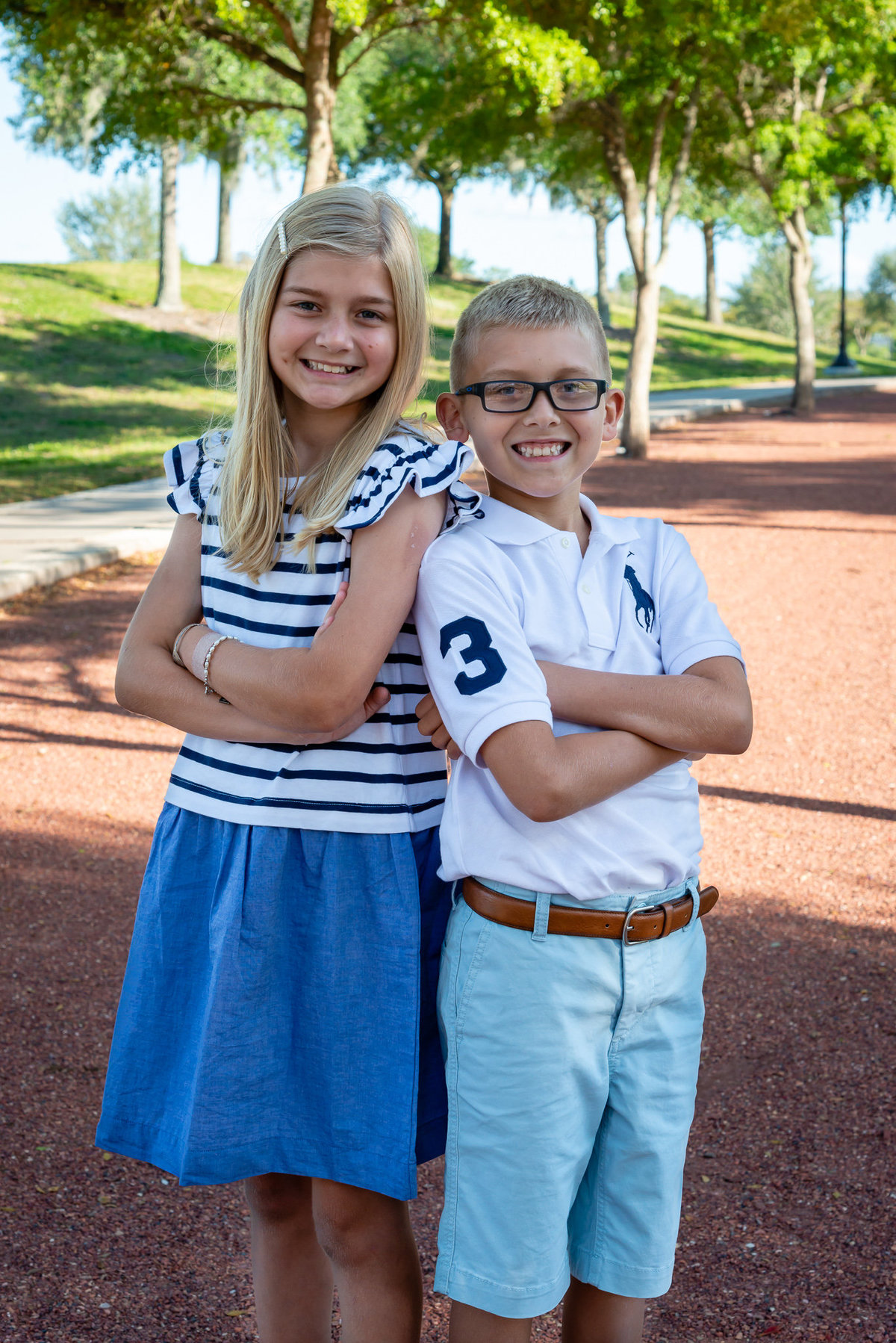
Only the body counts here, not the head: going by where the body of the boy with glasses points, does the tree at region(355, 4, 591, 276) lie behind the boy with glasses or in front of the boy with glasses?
behind

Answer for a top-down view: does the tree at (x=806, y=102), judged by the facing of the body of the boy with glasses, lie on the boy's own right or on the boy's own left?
on the boy's own left

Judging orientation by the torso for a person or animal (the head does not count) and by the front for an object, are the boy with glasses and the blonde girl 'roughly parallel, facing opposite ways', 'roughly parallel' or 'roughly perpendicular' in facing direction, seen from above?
roughly perpendicular

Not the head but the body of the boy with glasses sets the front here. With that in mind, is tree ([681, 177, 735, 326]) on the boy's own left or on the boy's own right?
on the boy's own left

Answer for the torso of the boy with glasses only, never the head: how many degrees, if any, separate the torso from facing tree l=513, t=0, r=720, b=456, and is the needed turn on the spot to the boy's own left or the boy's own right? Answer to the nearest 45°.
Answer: approximately 135° to the boy's own left

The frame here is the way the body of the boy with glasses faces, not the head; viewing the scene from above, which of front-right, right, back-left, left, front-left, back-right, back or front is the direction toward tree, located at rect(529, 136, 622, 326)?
back-left

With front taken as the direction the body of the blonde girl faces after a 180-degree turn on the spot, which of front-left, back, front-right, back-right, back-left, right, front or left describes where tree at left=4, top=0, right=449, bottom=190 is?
front-left

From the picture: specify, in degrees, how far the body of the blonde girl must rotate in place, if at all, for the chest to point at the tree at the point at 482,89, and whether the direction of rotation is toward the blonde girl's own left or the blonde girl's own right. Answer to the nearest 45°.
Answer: approximately 135° to the blonde girl's own right

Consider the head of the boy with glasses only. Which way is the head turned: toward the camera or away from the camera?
toward the camera

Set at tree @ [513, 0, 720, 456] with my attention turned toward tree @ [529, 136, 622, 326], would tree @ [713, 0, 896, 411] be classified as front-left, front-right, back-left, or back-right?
front-right

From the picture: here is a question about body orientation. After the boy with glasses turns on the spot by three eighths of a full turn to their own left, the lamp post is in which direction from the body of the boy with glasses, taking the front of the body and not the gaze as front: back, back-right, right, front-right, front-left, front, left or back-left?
front

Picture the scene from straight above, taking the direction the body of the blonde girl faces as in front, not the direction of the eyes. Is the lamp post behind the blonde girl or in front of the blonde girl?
behind

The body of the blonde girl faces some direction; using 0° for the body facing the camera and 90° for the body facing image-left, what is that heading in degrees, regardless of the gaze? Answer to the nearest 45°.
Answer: approximately 45°

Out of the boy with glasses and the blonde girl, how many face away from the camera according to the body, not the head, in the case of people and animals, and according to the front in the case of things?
0
